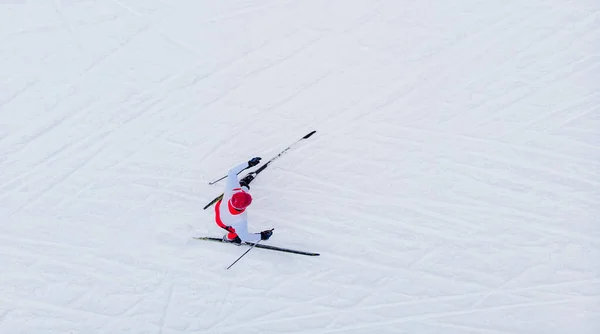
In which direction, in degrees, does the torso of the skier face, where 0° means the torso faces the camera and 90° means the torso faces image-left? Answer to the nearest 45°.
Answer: approximately 270°
